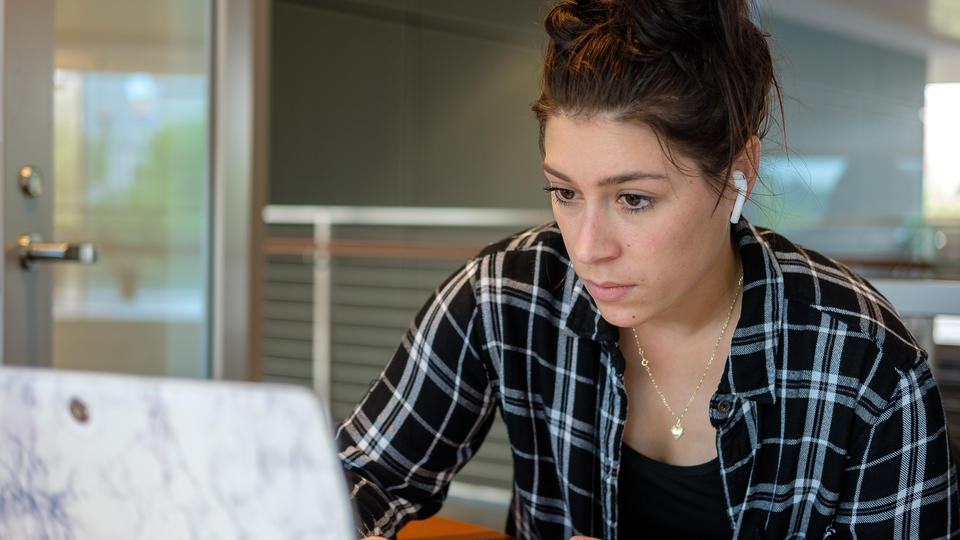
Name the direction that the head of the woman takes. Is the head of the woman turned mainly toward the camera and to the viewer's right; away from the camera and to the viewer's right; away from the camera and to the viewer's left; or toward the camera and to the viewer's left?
toward the camera and to the viewer's left

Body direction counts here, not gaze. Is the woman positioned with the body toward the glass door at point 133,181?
no

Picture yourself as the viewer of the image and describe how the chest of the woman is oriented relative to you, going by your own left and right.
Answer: facing the viewer and to the left of the viewer
